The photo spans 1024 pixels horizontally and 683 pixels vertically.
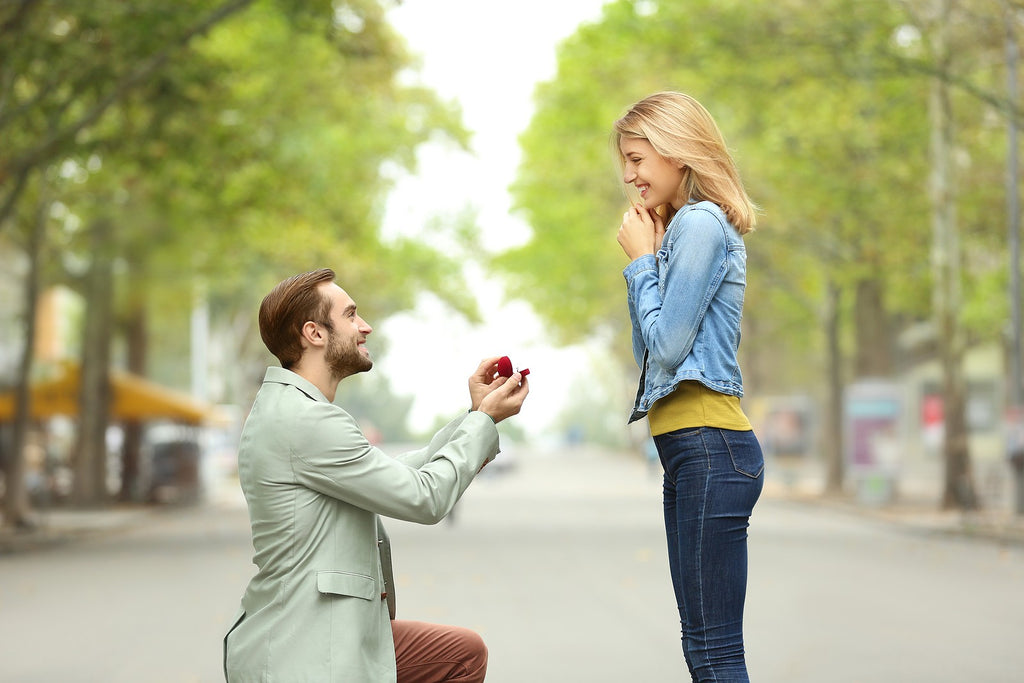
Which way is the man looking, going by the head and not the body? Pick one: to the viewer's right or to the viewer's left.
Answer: to the viewer's right

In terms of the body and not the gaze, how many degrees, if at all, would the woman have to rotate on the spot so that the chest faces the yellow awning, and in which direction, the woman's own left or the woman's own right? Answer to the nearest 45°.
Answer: approximately 45° to the woman's own right

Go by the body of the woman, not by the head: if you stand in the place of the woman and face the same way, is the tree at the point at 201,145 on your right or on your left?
on your right

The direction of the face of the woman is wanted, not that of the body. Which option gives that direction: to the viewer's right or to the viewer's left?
to the viewer's left

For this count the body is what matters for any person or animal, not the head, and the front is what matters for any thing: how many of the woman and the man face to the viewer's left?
1

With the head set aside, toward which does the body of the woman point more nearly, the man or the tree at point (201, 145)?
the man

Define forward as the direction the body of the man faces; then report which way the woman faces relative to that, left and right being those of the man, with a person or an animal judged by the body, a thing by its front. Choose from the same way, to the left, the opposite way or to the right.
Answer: the opposite way

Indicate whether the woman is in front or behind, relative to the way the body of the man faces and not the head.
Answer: in front

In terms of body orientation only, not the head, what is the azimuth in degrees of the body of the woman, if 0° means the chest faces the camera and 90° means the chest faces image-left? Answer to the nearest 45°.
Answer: approximately 90°

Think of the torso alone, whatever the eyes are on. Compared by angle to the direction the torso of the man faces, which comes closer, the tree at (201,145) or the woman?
the woman

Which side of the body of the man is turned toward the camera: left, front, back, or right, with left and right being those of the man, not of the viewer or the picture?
right

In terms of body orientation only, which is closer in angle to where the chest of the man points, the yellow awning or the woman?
the woman

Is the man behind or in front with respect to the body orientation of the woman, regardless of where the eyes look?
in front
